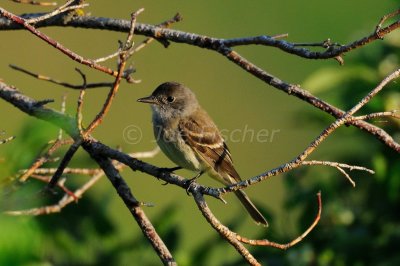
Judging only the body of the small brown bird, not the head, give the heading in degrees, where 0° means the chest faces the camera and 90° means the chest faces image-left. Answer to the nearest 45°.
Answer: approximately 90°
